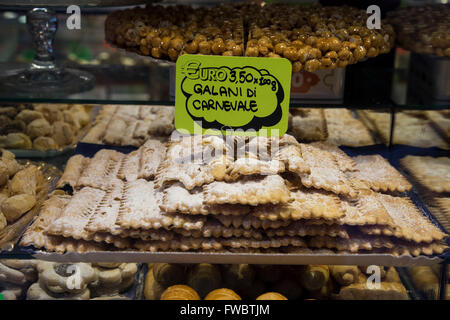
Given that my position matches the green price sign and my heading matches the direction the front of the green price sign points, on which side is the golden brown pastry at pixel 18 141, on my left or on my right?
on my right

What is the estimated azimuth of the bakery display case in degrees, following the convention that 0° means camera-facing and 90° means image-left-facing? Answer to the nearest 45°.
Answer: approximately 0°

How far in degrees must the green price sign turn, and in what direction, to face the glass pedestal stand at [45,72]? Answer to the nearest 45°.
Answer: approximately 135° to its right
